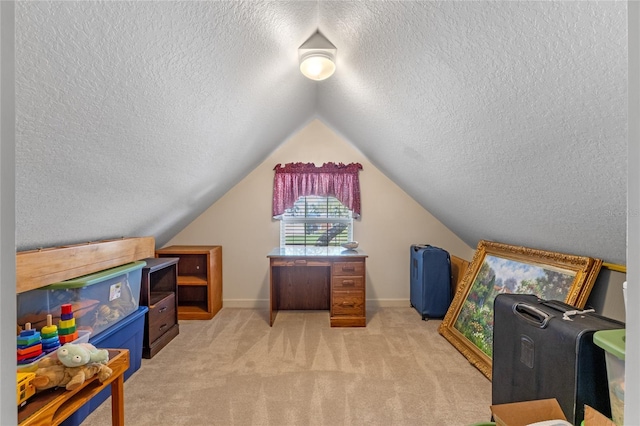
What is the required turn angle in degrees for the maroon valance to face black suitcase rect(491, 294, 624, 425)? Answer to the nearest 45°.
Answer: approximately 45° to its left

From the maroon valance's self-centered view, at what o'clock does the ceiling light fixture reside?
The ceiling light fixture is roughly at 12 o'clock from the maroon valance.

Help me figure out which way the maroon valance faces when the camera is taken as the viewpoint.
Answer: facing the viewer

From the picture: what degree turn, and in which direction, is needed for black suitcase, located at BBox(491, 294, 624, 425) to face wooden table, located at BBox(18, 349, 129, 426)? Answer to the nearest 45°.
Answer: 0° — it already faces it

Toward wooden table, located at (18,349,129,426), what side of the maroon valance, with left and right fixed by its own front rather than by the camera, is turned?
front

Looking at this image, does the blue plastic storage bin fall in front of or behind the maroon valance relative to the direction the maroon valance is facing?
in front

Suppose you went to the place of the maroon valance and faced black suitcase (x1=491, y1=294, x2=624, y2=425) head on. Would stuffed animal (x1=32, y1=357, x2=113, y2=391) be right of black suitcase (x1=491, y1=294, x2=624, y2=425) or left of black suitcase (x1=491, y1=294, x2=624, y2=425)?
right

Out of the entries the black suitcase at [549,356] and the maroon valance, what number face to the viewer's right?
0

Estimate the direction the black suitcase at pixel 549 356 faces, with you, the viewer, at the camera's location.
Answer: facing the viewer and to the left of the viewer

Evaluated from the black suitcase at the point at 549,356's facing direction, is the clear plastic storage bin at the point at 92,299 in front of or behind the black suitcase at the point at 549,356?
in front

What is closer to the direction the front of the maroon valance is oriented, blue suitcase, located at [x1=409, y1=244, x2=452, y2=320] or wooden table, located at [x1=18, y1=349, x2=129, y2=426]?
the wooden table

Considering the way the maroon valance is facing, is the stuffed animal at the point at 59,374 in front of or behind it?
in front
